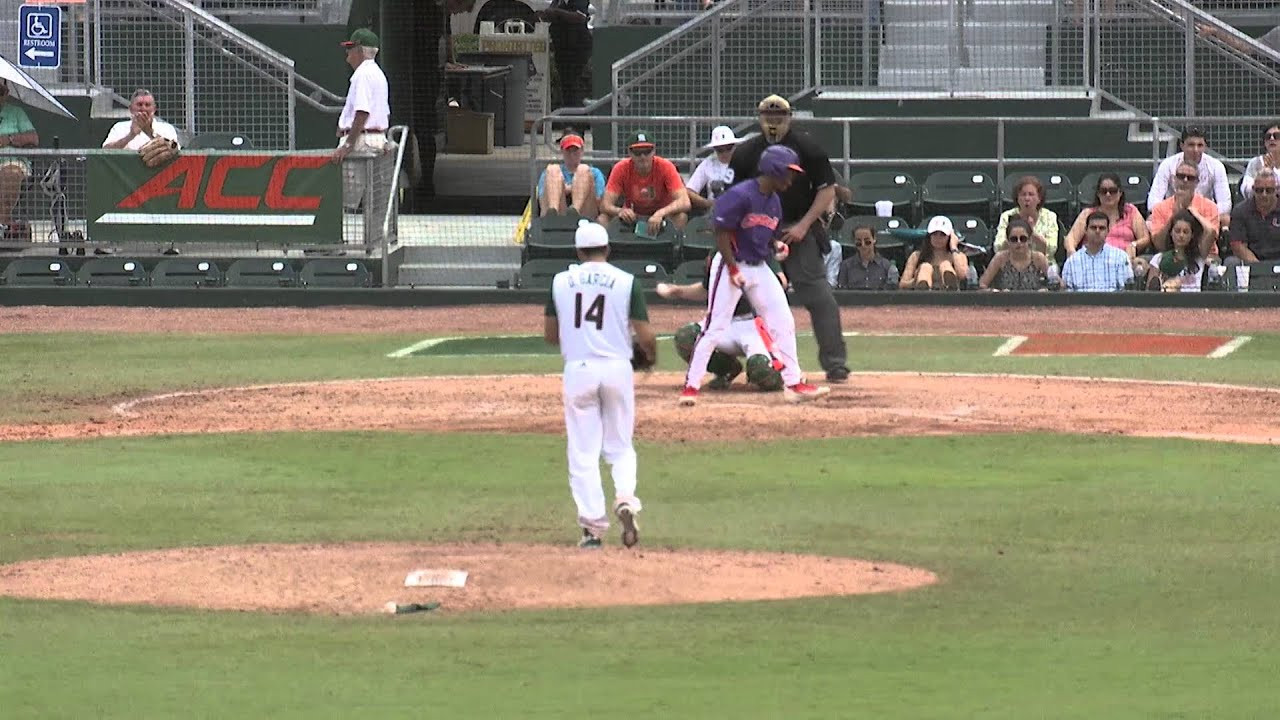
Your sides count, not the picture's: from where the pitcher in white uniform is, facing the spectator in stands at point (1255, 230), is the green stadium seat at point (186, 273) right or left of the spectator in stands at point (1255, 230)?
left

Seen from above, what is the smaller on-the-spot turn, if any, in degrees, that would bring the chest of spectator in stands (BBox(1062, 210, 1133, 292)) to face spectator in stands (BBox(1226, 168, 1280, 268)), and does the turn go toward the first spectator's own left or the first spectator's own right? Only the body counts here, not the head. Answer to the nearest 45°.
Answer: approximately 90° to the first spectator's own left

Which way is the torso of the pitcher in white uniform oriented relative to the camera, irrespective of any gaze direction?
away from the camera

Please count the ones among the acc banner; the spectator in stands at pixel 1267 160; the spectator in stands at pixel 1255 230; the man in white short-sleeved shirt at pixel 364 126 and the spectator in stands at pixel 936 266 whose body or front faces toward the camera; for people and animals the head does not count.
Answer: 4

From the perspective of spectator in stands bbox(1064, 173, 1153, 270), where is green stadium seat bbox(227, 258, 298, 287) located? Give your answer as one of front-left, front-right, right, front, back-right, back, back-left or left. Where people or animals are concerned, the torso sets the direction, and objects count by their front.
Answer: right

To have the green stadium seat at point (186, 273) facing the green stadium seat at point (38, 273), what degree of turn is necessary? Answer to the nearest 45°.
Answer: approximately 90° to its right

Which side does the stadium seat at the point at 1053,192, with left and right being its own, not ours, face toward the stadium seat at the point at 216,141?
right

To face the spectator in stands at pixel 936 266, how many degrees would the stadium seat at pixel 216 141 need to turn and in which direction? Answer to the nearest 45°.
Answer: approximately 45° to its left

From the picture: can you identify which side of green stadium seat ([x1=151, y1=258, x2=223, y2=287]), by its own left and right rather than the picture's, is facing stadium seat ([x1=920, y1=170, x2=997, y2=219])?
left

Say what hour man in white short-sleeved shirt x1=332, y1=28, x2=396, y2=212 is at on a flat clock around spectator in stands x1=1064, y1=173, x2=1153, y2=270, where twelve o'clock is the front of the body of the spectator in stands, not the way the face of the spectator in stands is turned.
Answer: The man in white short-sleeved shirt is roughly at 3 o'clock from the spectator in stands.

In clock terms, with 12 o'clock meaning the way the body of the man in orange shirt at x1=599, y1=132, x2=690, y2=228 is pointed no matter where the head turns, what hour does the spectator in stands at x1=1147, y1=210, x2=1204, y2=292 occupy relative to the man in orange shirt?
The spectator in stands is roughly at 9 o'clock from the man in orange shirt.

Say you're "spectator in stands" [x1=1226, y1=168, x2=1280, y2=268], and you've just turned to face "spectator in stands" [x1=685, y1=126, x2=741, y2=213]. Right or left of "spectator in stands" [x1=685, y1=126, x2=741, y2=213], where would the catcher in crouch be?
left
